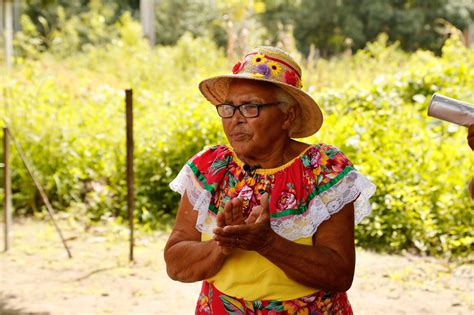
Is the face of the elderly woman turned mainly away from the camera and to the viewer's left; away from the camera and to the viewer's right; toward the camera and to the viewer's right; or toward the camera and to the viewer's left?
toward the camera and to the viewer's left

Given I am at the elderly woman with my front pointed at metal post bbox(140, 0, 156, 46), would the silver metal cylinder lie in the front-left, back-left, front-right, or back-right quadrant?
back-right

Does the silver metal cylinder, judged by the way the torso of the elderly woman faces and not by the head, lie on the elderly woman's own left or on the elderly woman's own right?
on the elderly woman's own left

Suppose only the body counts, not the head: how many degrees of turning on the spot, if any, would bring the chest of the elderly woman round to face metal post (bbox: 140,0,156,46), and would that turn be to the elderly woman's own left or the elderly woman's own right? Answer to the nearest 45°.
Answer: approximately 135° to the elderly woman's own right

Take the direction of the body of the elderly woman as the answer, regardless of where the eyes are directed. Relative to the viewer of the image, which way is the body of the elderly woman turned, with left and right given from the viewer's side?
facing the viewer and to the left of the viewer
